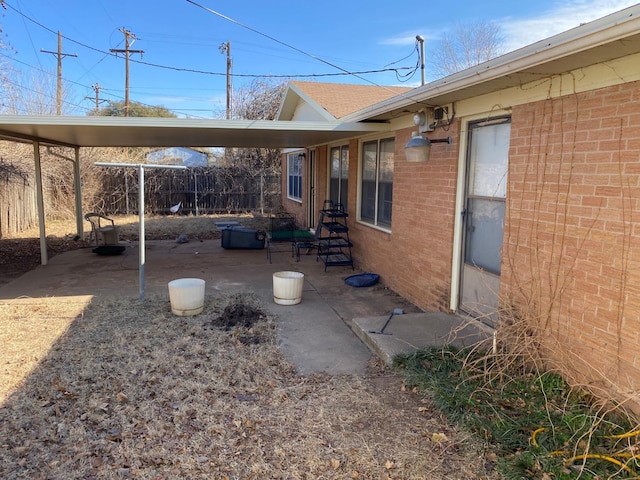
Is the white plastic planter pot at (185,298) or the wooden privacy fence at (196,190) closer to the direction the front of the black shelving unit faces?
the white plastic planter pot

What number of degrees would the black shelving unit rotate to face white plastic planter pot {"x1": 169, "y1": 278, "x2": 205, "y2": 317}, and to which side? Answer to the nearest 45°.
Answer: approximately 45° to its right
